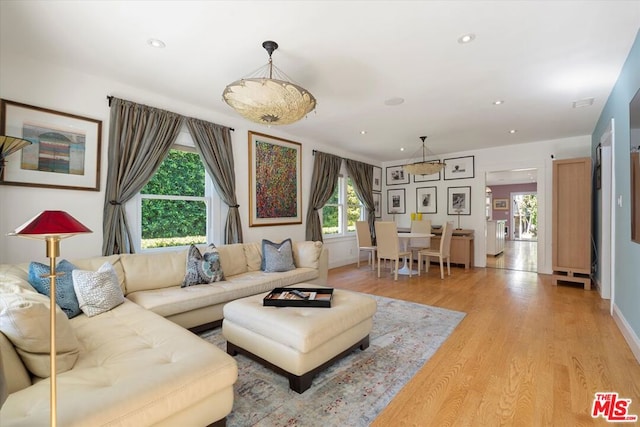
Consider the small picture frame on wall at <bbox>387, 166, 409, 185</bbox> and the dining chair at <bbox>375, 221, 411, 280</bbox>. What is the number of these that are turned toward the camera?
1

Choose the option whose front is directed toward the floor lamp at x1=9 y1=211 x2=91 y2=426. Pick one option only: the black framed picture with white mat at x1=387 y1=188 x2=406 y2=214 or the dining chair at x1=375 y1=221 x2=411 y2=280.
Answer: the black framed picture with white mat

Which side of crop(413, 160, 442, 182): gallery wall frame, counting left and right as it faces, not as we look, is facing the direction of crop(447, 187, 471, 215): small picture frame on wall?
left

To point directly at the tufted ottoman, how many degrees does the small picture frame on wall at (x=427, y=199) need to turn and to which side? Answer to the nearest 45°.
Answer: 0° — it already faces it

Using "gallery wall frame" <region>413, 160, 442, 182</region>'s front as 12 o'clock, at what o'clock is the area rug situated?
The area rug is roughly at 12 o'clock from the gallery wall frame.

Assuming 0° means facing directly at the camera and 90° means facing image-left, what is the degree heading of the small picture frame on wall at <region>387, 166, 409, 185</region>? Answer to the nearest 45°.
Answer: approximately 0°

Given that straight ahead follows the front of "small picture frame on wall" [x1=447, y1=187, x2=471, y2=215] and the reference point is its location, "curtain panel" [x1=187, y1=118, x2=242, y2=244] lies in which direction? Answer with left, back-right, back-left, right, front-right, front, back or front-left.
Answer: front-right

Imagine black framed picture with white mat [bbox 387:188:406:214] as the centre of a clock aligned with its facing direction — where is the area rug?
The area rug is roughly at 12 o'clock from the black framed picture with white mat.

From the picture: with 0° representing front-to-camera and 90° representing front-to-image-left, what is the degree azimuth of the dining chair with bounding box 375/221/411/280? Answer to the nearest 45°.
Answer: approximately 225°
